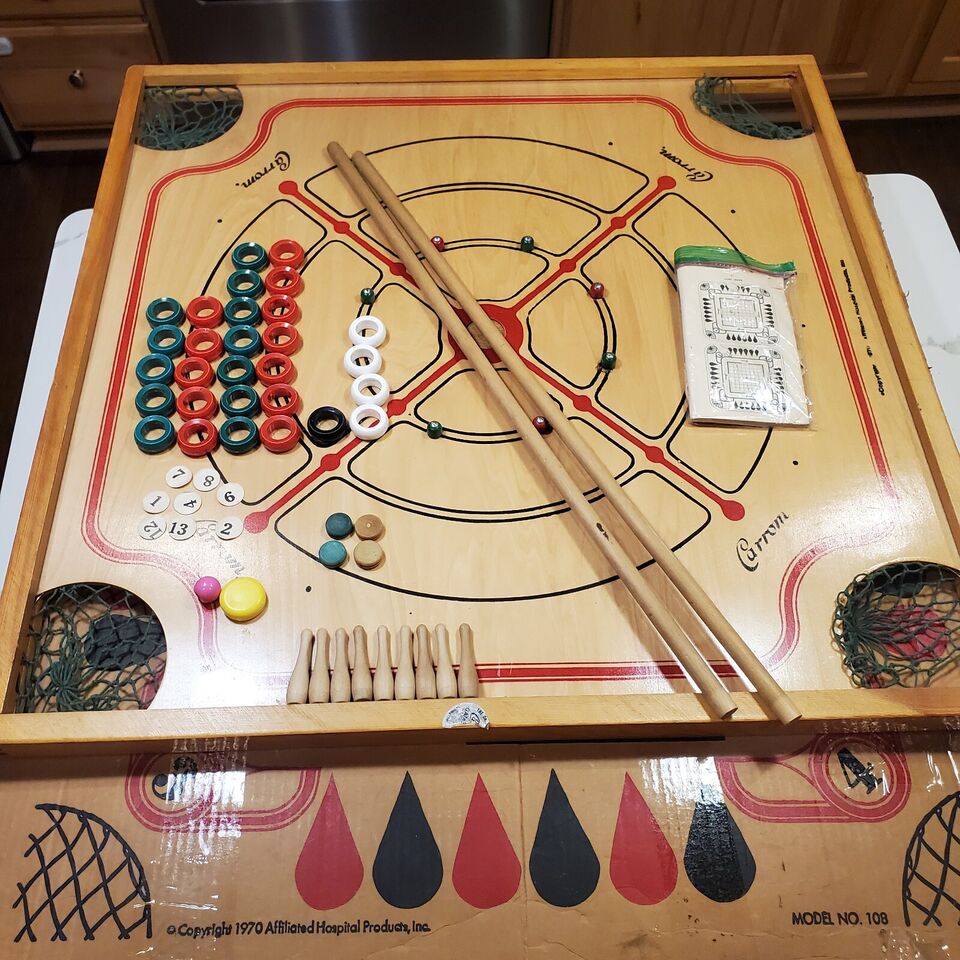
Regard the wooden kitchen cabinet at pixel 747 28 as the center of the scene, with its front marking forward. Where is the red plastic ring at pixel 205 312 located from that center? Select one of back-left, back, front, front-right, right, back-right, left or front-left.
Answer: front-right

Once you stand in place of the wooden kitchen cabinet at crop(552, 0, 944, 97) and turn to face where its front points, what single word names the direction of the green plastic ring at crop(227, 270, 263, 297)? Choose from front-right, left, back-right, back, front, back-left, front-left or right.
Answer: front-right

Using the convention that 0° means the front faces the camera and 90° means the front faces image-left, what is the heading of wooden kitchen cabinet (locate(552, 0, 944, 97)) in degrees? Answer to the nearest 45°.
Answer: approximately 0°
